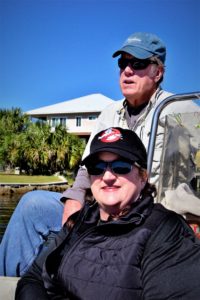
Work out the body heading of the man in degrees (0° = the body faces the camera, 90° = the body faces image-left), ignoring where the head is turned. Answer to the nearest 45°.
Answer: approximately 45°

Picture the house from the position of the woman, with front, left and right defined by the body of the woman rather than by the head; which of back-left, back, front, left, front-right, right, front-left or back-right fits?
back-right

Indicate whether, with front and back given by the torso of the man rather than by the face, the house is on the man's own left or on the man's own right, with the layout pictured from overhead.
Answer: on the man's own right
